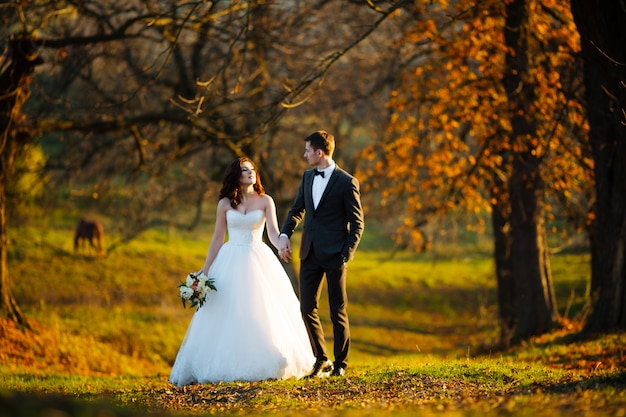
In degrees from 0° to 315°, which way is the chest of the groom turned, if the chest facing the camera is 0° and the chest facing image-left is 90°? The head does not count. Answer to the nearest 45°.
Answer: approximately 45°

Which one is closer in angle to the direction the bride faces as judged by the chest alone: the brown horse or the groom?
the groom

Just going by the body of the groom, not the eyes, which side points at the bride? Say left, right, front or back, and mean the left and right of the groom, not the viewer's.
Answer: right

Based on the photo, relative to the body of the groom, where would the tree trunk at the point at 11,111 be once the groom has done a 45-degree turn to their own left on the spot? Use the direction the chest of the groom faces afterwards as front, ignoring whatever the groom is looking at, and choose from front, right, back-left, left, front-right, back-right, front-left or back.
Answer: back-right

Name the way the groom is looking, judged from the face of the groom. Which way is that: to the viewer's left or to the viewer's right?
to the viewer's left

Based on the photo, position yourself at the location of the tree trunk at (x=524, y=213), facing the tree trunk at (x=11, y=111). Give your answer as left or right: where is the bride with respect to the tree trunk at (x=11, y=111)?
left

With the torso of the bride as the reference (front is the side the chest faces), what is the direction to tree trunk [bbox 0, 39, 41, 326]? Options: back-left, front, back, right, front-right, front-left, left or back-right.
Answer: back-right

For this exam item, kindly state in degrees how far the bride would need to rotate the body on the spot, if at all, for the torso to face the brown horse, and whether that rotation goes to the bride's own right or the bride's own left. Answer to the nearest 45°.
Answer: approximately 180°

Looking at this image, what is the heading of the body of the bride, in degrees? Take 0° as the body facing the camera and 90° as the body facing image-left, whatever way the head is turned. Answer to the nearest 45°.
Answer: approximately 0°
